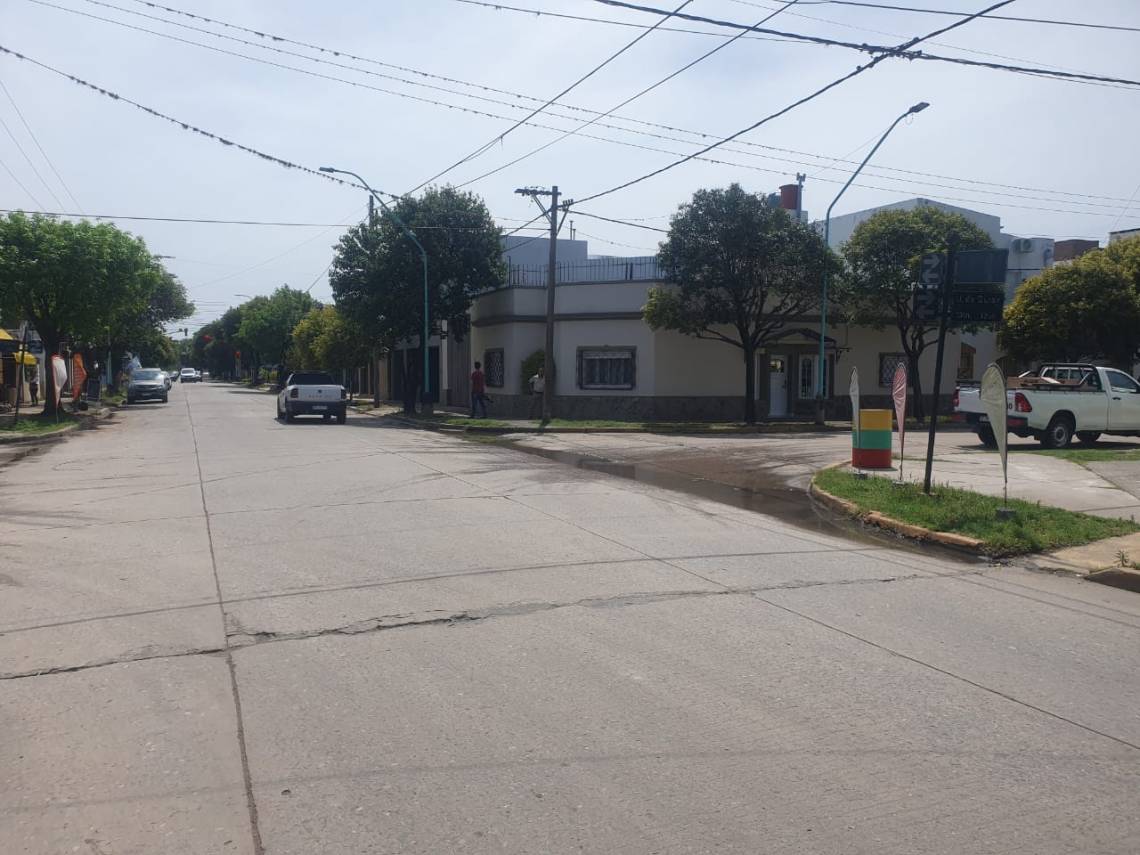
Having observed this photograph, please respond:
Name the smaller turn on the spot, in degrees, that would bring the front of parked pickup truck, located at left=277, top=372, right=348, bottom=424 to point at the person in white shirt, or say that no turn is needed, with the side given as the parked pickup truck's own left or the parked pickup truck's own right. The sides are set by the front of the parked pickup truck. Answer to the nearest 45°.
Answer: approximately 90° to the parked pickup truck's own right

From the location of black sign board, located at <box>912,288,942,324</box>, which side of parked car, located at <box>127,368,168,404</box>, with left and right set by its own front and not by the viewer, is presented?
front

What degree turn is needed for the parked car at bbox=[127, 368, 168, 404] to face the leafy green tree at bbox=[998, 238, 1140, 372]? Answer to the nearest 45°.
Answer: approximately 45° to its left

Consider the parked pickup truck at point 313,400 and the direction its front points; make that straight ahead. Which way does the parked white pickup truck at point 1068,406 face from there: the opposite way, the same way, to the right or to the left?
to the right

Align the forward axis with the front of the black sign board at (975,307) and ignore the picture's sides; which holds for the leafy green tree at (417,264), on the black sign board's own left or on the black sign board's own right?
on the black sign board's own right

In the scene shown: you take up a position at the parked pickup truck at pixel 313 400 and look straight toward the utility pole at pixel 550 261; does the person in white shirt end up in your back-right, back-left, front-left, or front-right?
front-left

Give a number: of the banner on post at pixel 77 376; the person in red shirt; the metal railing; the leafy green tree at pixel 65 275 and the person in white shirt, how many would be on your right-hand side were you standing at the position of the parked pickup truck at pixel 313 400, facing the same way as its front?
3

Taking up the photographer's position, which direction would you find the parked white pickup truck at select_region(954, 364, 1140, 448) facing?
facing away from the viewer and to the right of the viewer

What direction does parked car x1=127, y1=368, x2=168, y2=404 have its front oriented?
toward the camera

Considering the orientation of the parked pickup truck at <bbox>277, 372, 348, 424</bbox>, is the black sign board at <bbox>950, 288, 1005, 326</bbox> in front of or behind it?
behind

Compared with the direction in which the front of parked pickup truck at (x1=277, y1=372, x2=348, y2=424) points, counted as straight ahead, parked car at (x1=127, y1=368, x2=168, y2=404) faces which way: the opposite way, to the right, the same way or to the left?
the opposite way

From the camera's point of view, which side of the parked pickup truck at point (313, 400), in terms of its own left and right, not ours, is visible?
back

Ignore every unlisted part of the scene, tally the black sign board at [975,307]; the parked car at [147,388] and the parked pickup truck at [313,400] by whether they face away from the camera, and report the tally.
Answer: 1

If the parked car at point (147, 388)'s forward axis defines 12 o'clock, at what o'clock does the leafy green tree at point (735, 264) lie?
The leafy green tree is roughly at 11 o'clock from the parked car.

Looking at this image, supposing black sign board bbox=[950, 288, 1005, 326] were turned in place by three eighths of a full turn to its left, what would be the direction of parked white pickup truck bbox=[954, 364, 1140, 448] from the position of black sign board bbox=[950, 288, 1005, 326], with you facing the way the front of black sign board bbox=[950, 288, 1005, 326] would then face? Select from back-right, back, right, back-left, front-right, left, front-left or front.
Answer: front-left

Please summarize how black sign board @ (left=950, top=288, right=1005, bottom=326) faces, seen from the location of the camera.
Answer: facing the viewer

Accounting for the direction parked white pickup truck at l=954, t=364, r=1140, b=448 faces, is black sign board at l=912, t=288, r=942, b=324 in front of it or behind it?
behind
